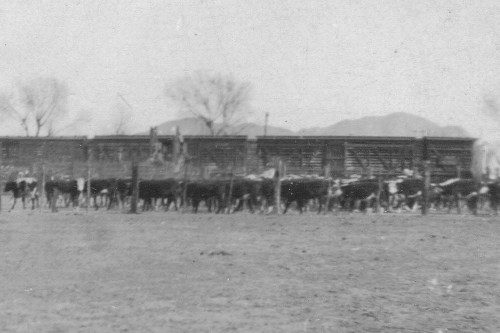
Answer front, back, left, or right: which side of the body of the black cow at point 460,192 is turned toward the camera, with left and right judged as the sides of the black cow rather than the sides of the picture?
left

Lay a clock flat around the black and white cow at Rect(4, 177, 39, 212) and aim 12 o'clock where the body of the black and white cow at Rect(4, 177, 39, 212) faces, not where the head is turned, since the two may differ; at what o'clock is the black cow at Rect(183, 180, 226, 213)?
the black cow at Rect(183, 180, 226, 213) is roughly at 7 o'clock from the black and white cow at Rect(4, 177, 39, 212).

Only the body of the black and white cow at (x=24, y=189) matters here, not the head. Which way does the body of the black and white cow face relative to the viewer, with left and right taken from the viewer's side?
facing to the left of the viewer

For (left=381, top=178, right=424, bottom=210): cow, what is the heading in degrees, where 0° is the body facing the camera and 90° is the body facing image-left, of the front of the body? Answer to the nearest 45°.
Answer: approximately 90°

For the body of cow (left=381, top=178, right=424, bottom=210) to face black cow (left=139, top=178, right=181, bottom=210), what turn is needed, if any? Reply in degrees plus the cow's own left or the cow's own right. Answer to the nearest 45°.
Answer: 0° — it already faces it
